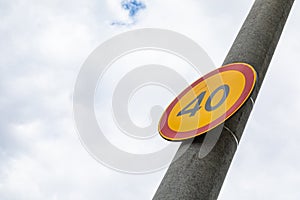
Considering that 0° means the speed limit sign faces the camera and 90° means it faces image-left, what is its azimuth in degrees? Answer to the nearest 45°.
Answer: approximately 45°
